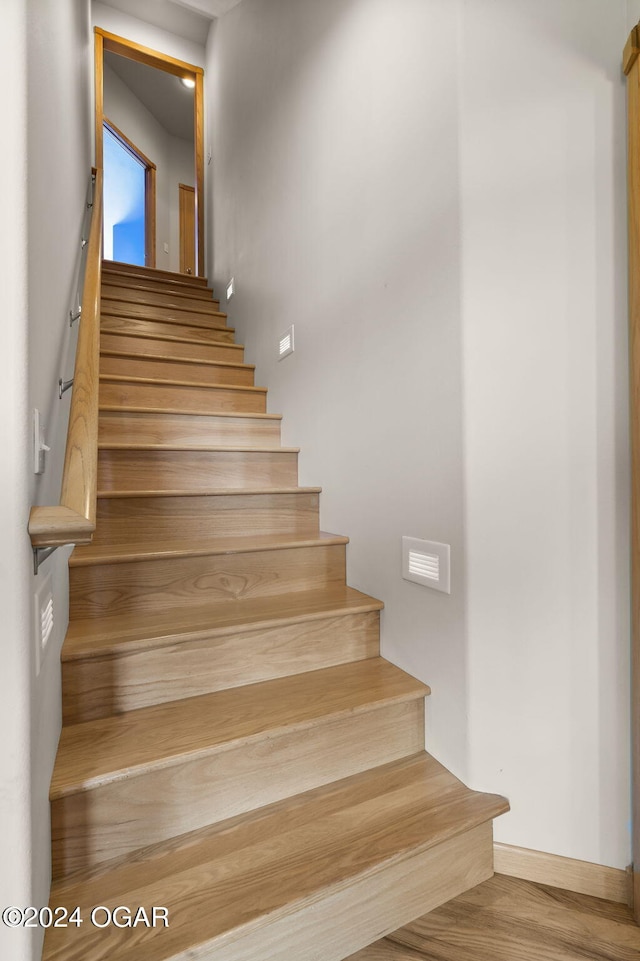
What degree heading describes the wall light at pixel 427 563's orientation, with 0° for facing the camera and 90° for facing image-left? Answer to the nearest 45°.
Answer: approximately 45°
